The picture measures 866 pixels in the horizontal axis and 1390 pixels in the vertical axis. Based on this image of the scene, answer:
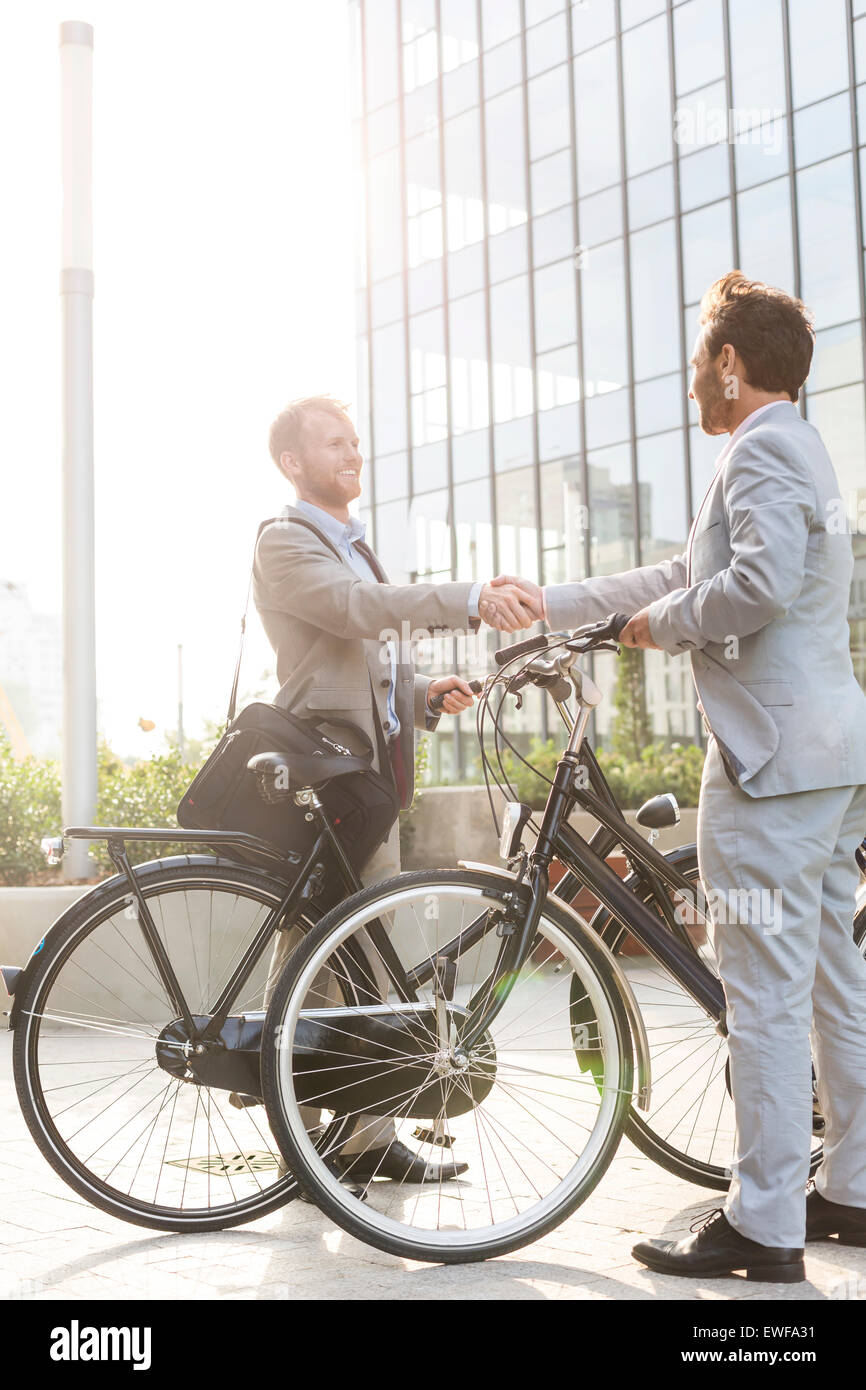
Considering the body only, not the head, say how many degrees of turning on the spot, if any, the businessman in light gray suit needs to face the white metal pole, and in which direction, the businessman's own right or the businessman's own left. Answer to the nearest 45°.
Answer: approximately 45° to the businessman's own right

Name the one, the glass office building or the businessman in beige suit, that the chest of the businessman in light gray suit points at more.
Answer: the businessman in beige suit

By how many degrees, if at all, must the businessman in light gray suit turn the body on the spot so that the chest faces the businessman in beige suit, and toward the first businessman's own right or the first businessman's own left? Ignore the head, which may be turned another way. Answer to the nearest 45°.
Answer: approximately 45° to the first businessman's own right

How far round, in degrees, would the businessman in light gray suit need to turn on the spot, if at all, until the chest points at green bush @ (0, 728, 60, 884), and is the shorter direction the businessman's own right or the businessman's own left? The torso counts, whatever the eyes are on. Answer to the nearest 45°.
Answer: approximately 45° to the businessman's own right

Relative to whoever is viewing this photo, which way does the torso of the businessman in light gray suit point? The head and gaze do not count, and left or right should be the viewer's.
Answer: facing to the left of the viewer

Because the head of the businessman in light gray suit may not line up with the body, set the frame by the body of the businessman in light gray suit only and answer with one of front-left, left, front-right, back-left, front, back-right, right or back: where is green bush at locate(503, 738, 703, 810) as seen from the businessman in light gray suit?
right

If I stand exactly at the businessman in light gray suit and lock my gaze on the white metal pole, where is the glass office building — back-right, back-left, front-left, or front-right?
front-right

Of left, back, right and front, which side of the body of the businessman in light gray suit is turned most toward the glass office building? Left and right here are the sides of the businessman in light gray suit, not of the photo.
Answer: right

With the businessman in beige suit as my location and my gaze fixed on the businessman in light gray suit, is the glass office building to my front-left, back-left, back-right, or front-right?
back-left
